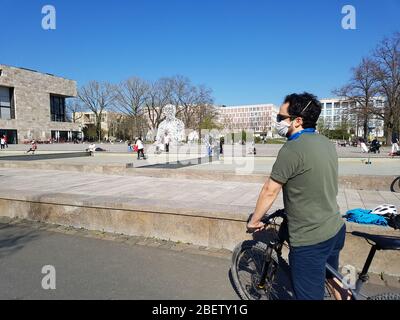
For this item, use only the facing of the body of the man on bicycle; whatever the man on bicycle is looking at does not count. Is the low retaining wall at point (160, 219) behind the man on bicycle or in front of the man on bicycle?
in front

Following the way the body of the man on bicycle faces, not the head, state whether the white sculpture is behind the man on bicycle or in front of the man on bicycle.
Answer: in front

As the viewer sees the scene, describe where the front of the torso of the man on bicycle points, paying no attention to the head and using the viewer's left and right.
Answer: facing away from the viewer and to the left of the viewer
